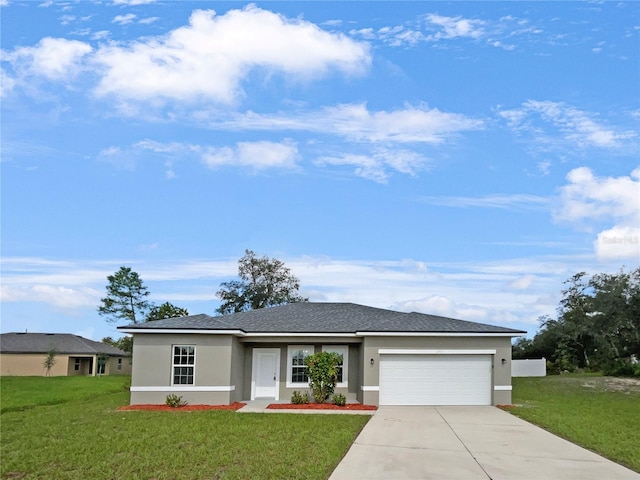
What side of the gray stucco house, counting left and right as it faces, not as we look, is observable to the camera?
front

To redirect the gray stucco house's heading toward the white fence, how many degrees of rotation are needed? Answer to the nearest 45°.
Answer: approximately 135° to its left

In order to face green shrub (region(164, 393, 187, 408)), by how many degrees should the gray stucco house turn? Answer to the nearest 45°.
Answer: approximately 90° to its right

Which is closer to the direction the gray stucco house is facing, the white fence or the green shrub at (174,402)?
the green shrub

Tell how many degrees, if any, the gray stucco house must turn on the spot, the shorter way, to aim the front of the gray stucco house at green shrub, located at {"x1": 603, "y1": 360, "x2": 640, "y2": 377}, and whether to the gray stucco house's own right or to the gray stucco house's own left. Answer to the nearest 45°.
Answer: approximately 135° to the gray stucco house's own left
